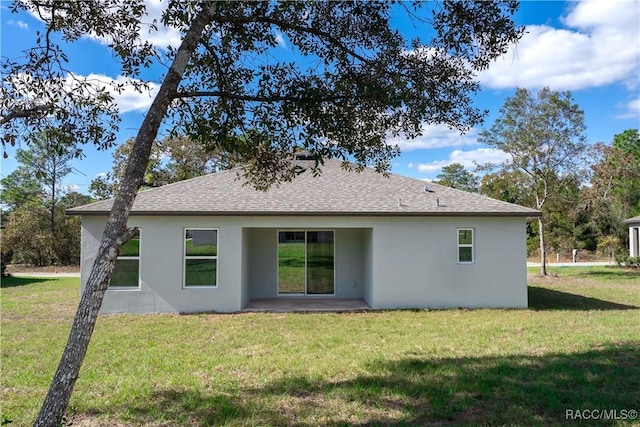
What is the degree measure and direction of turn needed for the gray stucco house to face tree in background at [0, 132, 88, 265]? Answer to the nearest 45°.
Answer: approximately 45° to its left

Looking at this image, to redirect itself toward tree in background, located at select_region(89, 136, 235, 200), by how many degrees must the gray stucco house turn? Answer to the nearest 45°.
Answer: approximately 45° to its left

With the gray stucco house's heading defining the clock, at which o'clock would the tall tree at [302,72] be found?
The tall tree is roughly at 6 o'clock from the gray stucco house.

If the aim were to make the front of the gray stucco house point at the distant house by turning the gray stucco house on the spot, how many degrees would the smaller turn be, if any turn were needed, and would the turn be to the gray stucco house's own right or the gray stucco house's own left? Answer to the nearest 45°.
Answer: approximately 45° to the gray stucco house's own right

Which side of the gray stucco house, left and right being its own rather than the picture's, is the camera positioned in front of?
back

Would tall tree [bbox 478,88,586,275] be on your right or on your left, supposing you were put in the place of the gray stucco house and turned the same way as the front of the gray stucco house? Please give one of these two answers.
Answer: on your right
